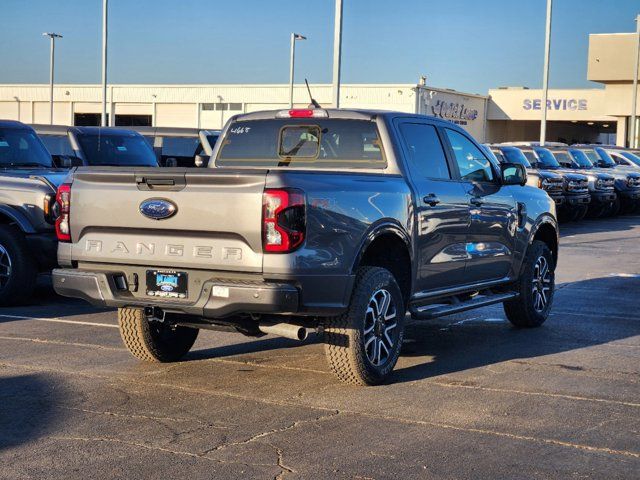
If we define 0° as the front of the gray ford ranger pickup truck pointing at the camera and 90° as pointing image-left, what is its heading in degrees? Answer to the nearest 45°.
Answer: approximately 225°

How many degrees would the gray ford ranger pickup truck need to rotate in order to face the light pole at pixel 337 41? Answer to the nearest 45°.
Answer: approximately 45° to its left

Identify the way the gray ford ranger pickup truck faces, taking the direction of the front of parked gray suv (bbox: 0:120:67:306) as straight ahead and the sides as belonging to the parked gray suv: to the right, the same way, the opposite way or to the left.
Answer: to the left

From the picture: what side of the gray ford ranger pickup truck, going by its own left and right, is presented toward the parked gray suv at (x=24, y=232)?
left

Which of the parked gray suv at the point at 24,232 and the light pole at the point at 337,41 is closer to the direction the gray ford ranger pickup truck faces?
the light pole

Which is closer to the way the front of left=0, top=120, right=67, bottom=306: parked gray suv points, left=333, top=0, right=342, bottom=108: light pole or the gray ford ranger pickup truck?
the gray ford ranger pickup truck

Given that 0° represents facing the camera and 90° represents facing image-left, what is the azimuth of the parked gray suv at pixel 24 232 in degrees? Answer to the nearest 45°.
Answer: approximately 315°

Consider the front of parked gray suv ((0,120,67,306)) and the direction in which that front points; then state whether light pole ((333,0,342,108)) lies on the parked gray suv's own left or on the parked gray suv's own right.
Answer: on the parked gray suv's own left
